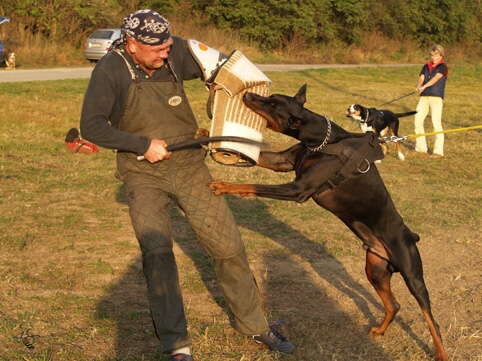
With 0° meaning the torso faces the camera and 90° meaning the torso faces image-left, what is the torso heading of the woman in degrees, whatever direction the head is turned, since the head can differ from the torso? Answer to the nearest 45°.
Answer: approximately 45°

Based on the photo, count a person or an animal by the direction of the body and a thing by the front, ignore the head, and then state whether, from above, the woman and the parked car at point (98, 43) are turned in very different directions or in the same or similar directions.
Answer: very different directions

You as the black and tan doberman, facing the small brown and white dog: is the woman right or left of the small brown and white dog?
right

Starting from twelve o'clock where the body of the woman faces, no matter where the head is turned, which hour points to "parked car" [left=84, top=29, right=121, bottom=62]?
The parked car is roughly at 3 o'clock from the woman.

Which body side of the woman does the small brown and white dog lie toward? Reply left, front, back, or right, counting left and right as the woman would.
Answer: right
